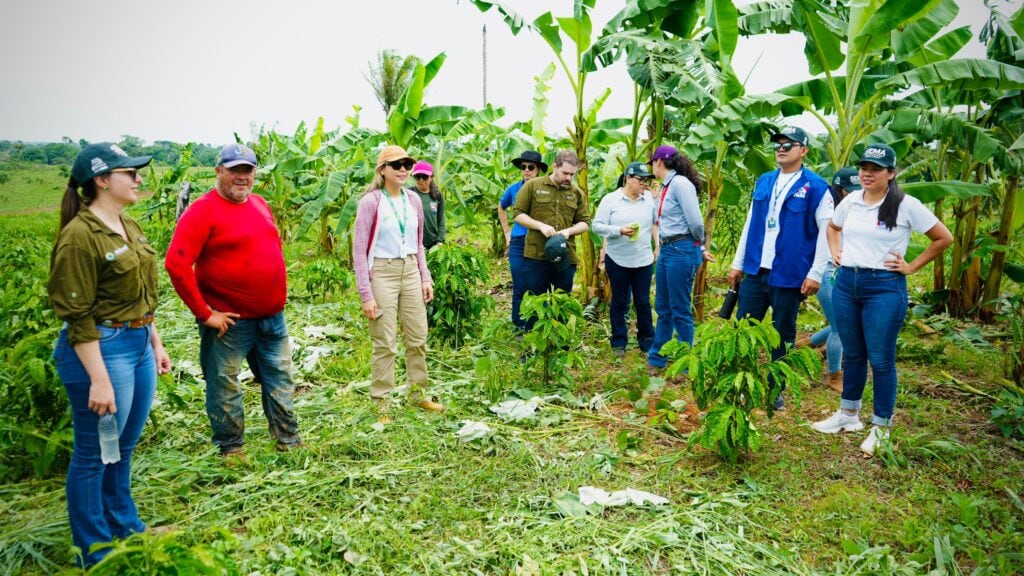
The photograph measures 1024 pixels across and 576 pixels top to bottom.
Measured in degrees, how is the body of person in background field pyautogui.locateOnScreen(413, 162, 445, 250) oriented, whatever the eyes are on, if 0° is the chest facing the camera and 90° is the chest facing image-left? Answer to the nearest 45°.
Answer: approximately 0°

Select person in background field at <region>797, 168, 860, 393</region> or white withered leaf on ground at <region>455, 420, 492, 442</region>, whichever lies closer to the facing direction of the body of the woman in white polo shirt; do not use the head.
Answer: the white withered leaf on ground

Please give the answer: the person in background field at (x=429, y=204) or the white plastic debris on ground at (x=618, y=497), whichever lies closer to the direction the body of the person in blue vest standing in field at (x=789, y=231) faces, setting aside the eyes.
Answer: the white plastic debris on ground

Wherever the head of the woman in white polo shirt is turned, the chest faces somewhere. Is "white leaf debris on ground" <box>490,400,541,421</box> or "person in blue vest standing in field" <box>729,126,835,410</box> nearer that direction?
the white leaf debris on ground
